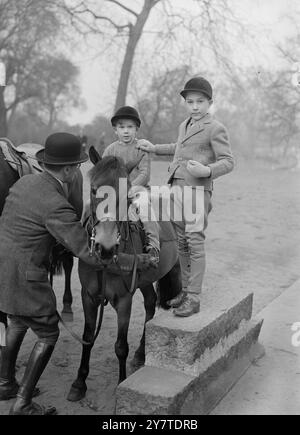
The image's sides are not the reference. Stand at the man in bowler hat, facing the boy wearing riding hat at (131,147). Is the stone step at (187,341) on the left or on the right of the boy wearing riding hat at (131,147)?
right

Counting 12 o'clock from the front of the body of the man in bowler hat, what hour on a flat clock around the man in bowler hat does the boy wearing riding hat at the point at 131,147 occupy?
The boy wearing riding hat is roughly at 12 o'clock from the man in bowler hat.

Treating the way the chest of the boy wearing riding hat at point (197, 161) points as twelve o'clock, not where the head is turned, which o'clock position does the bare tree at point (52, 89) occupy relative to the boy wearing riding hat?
The bare tree is roughly at 4 o'clock from the boy wearing riding hat.

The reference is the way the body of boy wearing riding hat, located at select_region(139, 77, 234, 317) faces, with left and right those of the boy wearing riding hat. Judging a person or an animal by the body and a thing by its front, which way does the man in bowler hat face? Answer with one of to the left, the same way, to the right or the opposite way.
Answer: the opposite way

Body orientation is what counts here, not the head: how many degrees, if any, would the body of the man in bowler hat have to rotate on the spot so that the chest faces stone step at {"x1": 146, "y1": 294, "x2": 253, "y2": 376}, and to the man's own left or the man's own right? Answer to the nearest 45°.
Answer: approximately 45° to the man's own right

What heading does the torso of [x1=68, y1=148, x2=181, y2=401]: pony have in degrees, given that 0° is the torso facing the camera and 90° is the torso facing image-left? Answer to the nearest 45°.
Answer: approximately 45°

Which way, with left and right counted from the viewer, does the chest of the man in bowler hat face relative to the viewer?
facing away from the viewer and to the right of the viewer

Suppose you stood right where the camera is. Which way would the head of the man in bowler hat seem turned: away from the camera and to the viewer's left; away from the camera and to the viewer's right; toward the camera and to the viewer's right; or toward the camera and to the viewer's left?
away from the camera and to the viewer's right

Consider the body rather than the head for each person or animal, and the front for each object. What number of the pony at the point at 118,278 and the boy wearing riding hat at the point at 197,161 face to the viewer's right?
0

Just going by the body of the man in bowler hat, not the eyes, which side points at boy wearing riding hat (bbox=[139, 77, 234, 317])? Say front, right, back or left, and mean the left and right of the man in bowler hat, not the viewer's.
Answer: front

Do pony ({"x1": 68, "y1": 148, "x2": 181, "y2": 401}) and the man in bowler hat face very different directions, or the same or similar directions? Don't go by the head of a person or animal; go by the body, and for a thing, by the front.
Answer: very different directions

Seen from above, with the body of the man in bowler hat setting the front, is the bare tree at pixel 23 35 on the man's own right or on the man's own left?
on the man's own left

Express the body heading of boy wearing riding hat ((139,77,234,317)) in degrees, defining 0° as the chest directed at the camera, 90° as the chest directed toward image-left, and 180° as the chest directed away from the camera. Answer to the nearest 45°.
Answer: approximately 45°
